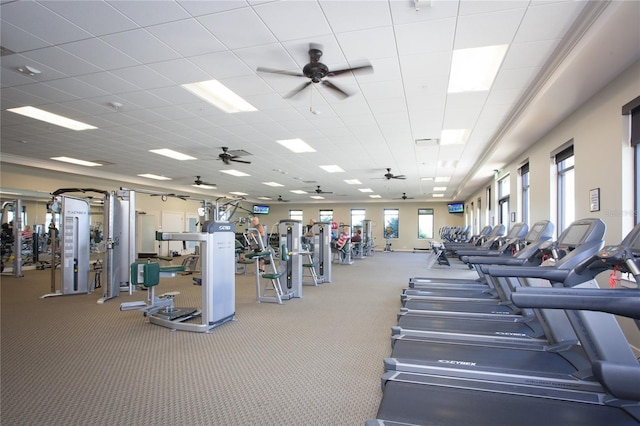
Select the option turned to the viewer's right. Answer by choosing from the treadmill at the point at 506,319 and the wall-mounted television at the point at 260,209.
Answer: the treadmill

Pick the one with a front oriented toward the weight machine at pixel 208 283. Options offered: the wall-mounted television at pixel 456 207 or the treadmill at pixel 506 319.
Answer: the wall-mounted television

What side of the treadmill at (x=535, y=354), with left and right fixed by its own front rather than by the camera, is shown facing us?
right

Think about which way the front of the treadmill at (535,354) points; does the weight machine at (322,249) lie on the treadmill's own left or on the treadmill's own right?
on the treadmill's own left

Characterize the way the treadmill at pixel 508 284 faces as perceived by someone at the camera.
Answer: facing to the right of the viewer

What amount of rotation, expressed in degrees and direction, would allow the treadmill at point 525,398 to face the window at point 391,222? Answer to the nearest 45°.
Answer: approximately 90° to its left

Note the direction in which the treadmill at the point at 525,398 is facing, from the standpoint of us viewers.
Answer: facing to the right of the viewer

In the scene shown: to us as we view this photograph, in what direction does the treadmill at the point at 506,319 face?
facing to the right of the viewer

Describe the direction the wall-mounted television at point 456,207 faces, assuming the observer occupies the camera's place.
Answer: facing the viewer

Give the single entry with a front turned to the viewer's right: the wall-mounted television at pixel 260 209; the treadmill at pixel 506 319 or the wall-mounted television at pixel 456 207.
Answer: the treadmill

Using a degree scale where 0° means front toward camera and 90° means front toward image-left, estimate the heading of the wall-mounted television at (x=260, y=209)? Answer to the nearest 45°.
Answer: approximately 0°

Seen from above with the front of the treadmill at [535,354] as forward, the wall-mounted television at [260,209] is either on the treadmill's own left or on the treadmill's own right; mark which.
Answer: on the treadmill's own left
